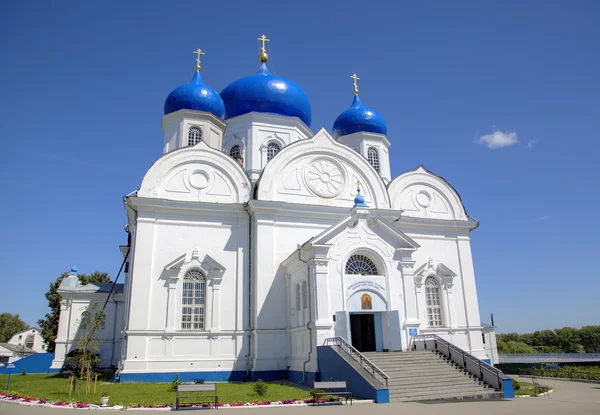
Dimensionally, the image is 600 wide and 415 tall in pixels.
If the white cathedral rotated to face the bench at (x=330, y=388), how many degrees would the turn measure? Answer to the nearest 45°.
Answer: approximately 45° to its right

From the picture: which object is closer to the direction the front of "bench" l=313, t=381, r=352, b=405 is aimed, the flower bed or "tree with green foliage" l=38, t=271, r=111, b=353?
the flower bed

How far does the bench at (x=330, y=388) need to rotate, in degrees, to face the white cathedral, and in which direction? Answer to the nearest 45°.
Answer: approximately 135° to its right

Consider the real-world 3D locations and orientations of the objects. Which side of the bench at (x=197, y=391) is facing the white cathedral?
back

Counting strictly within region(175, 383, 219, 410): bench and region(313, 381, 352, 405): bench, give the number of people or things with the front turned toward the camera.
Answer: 2

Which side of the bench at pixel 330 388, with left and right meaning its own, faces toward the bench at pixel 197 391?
right

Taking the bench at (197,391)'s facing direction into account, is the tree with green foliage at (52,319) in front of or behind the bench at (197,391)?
behind
